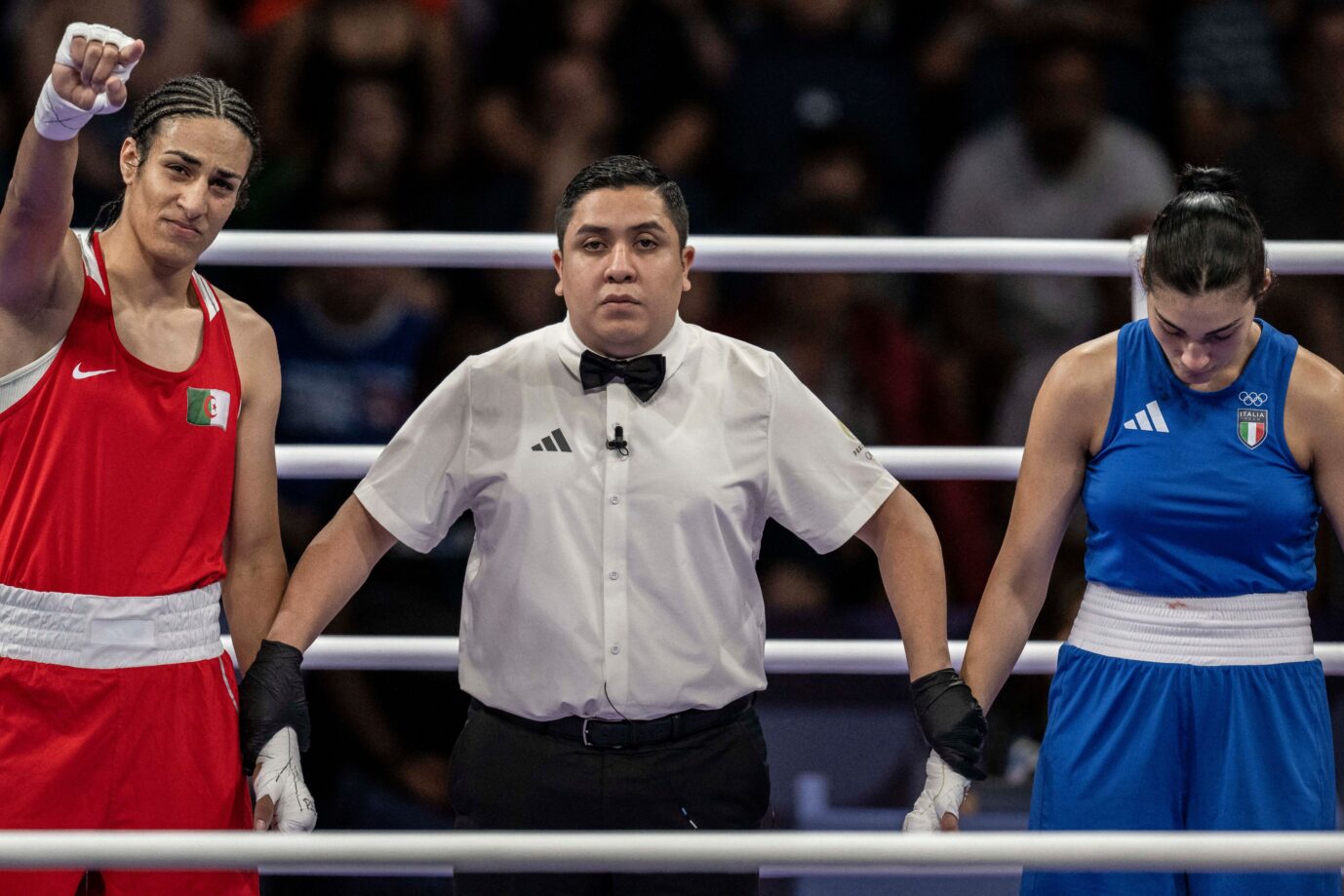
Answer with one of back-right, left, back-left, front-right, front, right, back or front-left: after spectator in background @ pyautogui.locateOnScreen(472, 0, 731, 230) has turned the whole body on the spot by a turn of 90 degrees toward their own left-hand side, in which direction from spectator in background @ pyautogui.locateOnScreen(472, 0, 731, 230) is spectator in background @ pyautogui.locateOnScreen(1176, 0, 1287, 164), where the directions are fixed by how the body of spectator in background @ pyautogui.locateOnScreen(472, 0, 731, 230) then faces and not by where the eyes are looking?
front

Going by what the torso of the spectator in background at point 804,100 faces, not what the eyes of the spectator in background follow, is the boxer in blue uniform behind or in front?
in front

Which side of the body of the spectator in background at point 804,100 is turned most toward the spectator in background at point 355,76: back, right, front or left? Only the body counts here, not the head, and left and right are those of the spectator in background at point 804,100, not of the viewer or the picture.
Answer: right

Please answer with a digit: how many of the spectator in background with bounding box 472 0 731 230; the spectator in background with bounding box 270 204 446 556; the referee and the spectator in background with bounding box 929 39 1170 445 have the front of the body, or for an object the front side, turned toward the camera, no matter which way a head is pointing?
4

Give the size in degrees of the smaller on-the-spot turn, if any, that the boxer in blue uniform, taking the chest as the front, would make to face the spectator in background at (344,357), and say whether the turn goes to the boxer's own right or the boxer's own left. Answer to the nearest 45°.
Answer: approximately 135° to the boxer's own right

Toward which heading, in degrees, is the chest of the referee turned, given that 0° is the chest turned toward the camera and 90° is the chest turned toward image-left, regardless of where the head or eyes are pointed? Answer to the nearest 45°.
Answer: approximately 0°

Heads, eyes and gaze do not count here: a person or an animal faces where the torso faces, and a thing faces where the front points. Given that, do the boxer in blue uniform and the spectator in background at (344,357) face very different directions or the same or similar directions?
same or similar directions

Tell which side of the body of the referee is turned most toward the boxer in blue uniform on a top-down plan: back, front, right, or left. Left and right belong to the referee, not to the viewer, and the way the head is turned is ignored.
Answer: left

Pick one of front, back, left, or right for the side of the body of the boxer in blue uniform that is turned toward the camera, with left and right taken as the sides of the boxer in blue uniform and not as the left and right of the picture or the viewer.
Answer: front

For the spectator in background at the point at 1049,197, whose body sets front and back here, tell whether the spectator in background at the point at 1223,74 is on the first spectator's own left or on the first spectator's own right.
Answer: on the first spectator's own left

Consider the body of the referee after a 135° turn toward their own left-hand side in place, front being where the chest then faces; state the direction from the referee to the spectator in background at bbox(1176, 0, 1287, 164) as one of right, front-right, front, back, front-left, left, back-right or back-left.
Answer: front

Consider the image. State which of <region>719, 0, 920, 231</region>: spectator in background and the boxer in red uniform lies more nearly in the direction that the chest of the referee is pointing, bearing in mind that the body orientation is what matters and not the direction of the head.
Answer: the boxer in red uniform

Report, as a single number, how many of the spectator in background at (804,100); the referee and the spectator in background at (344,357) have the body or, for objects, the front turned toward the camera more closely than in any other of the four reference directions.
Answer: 3

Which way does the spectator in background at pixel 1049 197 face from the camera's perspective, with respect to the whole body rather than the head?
toward the camera
